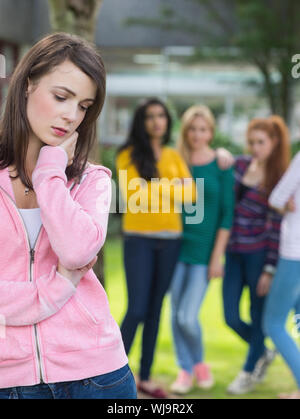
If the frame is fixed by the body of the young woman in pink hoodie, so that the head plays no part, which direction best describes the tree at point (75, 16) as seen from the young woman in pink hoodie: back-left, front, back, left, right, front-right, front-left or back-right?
back

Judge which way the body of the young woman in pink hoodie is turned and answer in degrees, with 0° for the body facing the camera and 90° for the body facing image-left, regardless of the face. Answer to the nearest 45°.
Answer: approximately 0°

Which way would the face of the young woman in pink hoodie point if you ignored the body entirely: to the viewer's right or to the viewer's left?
to the viewer's right

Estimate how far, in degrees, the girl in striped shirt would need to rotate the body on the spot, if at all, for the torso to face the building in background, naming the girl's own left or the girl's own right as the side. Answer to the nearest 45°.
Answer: approximately 135° to the girl's own right

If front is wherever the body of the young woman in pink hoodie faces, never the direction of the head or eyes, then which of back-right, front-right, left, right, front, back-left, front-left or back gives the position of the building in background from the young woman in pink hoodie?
back

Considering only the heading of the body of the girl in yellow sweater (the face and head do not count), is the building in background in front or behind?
behind
